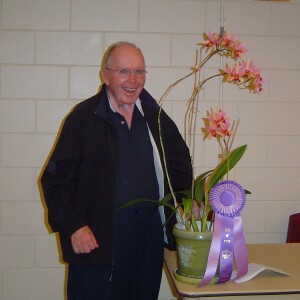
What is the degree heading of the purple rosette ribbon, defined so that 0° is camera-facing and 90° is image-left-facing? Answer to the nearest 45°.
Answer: approximately 0°

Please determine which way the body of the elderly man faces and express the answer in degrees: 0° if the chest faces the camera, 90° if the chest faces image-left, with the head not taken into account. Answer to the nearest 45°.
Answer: approximately 315°
